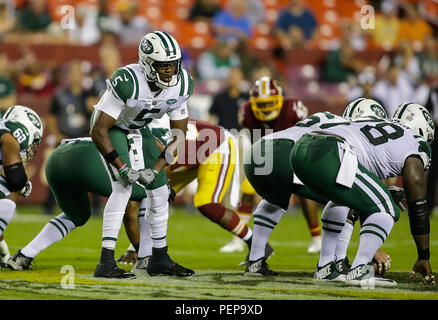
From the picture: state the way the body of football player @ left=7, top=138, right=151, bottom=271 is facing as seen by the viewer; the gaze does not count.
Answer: to the viewer's right

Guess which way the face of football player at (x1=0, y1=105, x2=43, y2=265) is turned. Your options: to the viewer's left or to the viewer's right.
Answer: to the viewer's right

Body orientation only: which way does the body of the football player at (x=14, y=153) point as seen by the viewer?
to the viewer's right

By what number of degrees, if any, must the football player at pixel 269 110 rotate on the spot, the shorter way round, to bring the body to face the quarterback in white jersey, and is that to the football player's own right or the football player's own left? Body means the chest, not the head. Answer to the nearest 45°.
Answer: approximately 45° to the football player's own right

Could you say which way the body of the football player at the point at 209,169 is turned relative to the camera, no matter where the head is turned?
to the viewer's left
